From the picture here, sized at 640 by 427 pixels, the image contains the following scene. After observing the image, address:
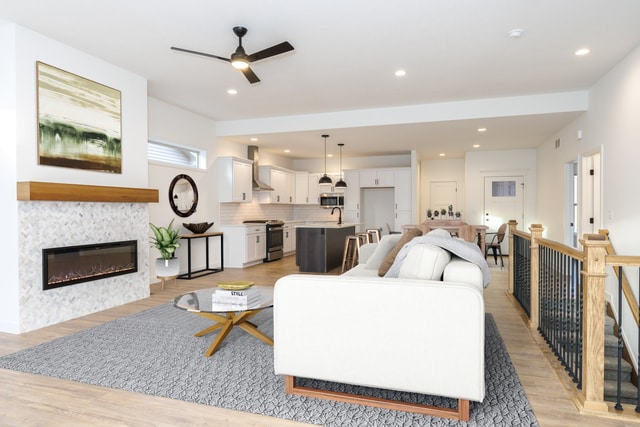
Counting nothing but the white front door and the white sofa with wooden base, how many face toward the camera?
1

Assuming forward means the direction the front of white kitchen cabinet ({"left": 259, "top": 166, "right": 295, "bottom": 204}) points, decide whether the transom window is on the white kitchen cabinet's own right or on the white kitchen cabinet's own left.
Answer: on the white kitchen cabinet's own right

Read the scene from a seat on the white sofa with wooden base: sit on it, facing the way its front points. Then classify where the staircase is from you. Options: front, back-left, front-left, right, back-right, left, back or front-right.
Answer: back-right

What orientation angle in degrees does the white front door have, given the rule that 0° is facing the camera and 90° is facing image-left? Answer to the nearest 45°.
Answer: approximately 0°

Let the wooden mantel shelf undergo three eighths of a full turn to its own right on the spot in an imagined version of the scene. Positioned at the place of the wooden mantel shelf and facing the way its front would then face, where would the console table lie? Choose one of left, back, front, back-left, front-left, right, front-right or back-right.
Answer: back-right

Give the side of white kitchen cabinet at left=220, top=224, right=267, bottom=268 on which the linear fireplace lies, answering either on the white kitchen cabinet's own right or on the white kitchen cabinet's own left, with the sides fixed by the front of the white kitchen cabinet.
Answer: on the white kitchen cabinet's own right

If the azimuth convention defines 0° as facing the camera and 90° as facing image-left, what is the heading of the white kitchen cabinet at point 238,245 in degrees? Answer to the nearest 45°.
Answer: approximately 315°

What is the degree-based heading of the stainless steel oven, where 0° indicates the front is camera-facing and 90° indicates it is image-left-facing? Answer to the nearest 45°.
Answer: approximately 315°

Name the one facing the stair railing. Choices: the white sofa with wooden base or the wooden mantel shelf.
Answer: the wooden mantel shelf
